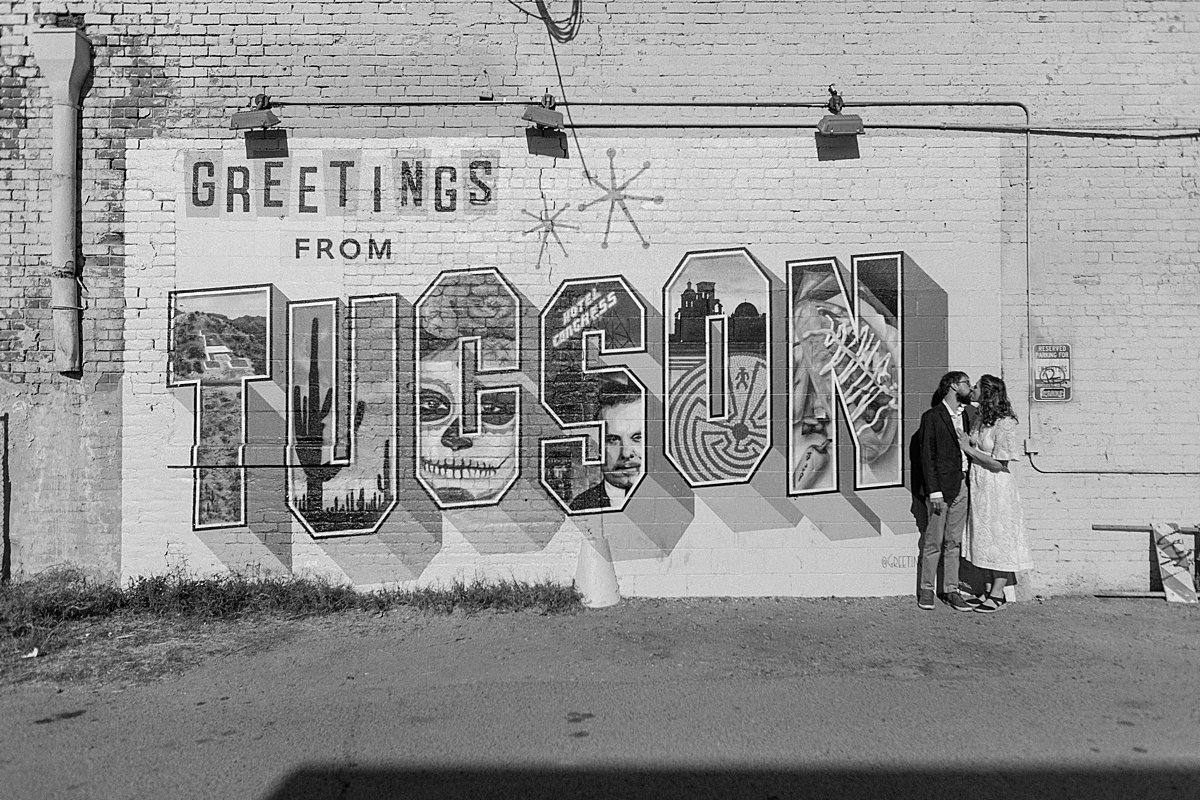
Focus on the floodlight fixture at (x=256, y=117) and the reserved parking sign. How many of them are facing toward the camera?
2

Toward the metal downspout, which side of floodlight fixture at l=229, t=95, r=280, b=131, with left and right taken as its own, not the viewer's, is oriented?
right

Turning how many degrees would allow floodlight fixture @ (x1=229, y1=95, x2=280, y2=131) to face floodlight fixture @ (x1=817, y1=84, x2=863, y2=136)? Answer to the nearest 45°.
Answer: approximately 90° to its left

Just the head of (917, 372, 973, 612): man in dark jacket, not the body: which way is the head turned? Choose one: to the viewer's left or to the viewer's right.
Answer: to the viewer's right

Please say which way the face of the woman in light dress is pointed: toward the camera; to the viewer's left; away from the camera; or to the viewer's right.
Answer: to the viewer's left

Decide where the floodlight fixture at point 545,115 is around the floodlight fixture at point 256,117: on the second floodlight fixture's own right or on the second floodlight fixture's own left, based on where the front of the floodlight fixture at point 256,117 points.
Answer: on the second floodlight fixture's own left
